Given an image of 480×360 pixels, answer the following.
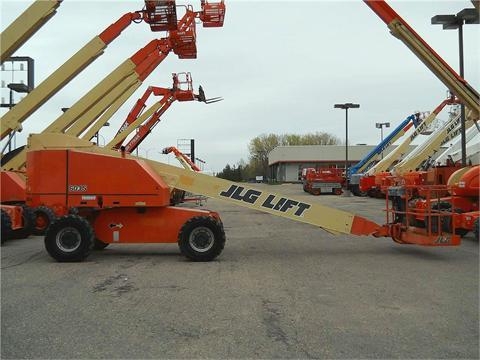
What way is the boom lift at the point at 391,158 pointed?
to the viewer's right

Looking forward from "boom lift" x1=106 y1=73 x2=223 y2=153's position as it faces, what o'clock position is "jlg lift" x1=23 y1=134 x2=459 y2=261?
The jlg lift is roughly at 3 o'clock from the boom lift.

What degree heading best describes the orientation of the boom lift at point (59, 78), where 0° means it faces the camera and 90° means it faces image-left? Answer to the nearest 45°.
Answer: approximately 270°

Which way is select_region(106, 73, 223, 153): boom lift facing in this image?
to the viewer's right

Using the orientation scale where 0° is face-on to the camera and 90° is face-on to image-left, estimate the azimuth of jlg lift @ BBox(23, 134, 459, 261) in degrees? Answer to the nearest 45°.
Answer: approximately 270°

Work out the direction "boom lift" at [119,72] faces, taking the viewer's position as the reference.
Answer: facing to the right of the viewer

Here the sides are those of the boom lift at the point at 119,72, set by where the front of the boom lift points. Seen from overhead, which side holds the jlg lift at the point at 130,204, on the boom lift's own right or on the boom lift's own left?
on the boom lift's own right
